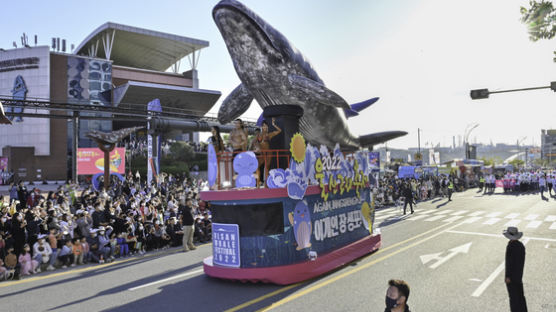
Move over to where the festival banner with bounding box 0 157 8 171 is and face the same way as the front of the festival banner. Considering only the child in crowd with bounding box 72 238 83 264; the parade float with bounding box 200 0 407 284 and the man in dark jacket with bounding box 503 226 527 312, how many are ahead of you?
3

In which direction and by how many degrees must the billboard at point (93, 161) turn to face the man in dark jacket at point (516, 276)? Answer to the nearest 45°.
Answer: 0° — it already faces them

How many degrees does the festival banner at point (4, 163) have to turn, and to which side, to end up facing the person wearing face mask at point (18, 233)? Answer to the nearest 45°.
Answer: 0° — it already faces them

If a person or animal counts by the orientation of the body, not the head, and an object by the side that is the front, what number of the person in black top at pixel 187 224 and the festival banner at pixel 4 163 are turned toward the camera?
1

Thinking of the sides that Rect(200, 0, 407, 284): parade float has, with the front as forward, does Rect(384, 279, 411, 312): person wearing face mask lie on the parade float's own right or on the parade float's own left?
on the parade float's own left

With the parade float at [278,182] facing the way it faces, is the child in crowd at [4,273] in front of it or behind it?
in front

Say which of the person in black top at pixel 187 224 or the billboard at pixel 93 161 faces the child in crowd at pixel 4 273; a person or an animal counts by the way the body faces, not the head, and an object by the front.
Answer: the billboard
